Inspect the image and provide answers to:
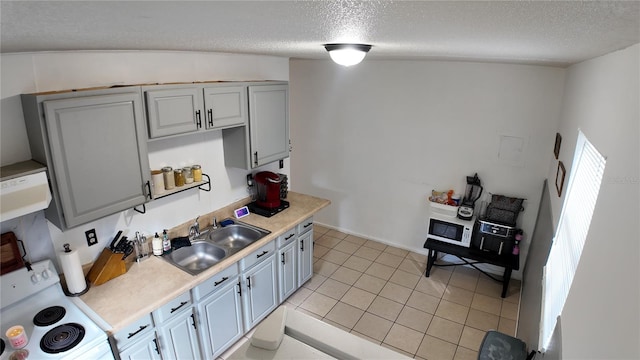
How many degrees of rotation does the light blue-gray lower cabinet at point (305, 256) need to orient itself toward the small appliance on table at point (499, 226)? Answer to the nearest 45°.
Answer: approximately 45° to its left

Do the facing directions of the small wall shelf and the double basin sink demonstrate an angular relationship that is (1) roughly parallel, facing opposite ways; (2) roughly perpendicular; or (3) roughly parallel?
roughly parallel

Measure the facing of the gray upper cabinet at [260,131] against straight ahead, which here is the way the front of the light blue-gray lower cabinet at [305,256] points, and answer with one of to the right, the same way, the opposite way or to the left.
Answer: the same way

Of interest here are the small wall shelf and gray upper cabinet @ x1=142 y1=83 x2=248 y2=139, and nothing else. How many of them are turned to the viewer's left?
0

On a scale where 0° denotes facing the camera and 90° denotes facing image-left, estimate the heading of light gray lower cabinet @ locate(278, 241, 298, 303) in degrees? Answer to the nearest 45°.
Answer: approximately 315°

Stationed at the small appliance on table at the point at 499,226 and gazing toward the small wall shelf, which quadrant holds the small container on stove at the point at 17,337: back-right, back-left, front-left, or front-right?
front-left

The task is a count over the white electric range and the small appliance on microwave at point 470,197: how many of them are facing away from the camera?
0

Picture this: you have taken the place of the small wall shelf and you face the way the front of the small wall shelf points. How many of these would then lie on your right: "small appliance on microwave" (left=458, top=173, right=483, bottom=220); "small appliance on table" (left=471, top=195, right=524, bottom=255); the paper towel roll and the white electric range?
2

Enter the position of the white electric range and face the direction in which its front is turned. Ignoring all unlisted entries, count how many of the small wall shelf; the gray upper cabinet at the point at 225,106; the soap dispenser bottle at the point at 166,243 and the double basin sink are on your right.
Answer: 0

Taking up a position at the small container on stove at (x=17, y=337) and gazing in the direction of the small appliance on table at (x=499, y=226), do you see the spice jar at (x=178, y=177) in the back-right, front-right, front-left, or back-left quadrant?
front-left

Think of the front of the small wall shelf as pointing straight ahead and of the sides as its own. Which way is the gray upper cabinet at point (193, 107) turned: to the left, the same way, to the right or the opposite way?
the same way

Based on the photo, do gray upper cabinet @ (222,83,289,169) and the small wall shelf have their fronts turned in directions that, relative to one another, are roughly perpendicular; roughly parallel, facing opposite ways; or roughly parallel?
roughly parallel

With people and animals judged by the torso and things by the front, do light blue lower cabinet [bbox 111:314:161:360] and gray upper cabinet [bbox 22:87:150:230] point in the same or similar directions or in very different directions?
same or similar directions
